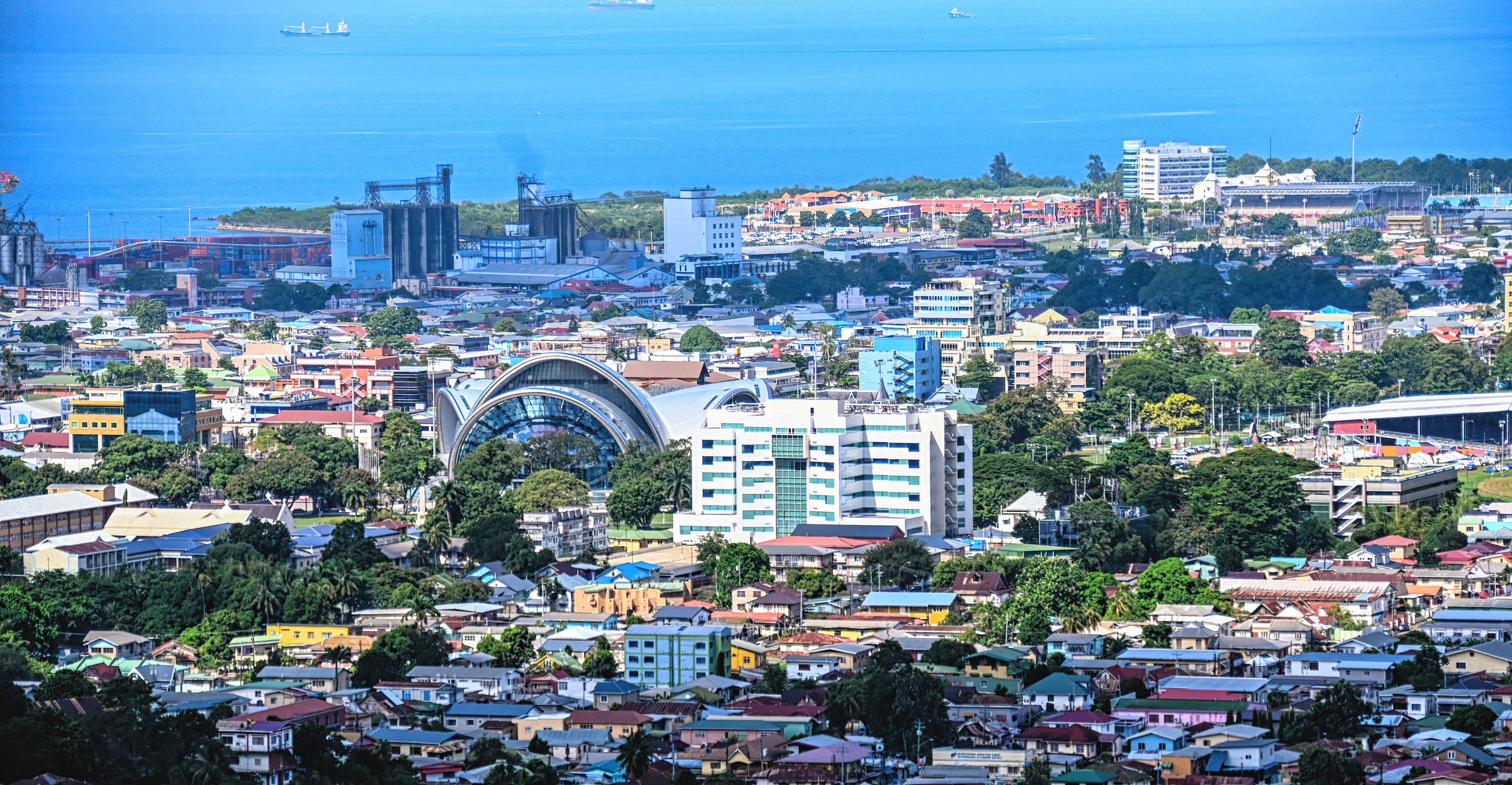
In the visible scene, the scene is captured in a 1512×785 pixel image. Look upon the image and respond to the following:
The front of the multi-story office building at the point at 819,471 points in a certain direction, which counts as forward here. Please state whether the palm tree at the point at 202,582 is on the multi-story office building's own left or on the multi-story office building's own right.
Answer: on the multi-story office building's own right

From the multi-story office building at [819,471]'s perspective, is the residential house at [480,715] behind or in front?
in front

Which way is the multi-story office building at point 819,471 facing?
toward the camera

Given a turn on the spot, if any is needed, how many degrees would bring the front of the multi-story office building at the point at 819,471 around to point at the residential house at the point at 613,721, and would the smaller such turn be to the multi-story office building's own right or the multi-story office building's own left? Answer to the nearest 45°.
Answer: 0° — it already faces it

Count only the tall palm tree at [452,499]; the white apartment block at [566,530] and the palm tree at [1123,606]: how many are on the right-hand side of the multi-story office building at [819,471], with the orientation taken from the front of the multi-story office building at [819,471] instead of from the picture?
2

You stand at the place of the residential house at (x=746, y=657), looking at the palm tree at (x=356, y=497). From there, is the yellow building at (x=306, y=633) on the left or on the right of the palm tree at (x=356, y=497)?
left

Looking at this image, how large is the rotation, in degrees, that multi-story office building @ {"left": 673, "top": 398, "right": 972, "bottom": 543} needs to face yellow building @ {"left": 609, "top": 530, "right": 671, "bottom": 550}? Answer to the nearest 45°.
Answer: approximately 90° to its right

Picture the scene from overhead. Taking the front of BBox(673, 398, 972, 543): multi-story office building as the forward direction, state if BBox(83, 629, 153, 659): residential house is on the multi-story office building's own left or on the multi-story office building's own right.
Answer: on the multi-story office building's own right

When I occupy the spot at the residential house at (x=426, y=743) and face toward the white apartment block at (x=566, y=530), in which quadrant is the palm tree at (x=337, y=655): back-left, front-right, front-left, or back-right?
front-left

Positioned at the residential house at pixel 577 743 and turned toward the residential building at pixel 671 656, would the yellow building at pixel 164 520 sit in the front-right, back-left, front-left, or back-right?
front-left

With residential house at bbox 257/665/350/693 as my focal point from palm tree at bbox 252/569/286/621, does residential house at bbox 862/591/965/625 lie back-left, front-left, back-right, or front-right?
front-left

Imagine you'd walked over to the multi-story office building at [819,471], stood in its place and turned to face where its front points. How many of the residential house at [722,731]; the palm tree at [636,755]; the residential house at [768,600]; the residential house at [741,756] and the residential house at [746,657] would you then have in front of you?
5

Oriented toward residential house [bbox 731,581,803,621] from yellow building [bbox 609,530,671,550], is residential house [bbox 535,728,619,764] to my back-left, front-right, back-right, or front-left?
front-right

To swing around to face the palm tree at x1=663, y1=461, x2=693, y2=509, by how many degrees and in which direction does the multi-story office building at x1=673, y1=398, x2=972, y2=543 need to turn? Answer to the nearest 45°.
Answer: approximately 135° to its right

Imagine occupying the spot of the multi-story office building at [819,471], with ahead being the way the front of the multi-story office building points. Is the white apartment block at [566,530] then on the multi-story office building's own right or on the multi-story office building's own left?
on the multi-story office building's own right

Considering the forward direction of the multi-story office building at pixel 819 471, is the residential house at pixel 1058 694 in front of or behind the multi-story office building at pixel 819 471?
in front
